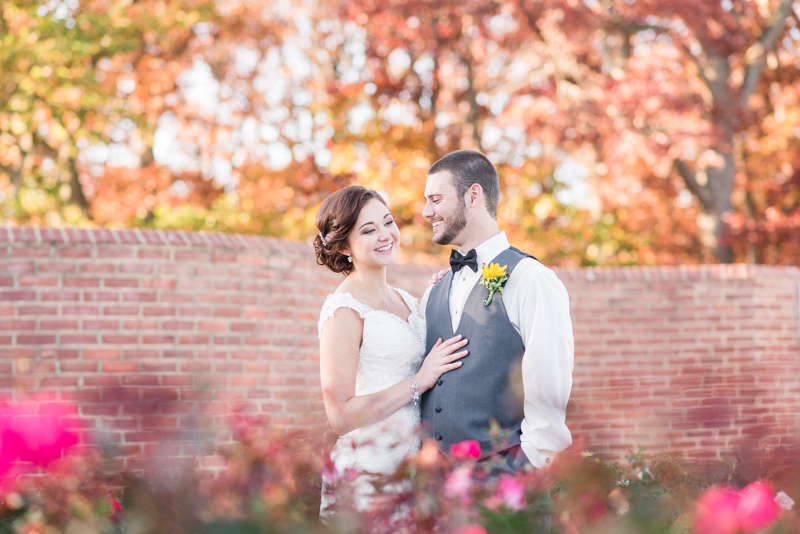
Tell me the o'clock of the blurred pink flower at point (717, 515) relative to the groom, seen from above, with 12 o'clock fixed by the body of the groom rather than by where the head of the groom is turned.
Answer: The blurred pink flower is roughly at 10 o'clock from the groom.

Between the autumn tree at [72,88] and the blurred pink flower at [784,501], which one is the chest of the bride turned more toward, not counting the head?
the blurred pink flower

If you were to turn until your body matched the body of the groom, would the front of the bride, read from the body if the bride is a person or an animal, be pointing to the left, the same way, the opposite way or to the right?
to the left

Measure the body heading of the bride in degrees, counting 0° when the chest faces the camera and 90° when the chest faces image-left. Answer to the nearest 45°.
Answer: approximately 315°

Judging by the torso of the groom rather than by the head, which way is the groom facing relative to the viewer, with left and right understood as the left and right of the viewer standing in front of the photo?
facing the viewer and to the left of the viewer

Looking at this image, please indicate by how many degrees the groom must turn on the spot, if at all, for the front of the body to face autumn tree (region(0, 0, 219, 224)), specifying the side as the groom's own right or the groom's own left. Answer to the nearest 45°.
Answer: approximately 90° to the groom's own right

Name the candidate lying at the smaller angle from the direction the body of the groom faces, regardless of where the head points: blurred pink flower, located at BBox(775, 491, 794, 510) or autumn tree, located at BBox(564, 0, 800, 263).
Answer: the blurred pink flower

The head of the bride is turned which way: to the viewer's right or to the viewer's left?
to the viewer's right

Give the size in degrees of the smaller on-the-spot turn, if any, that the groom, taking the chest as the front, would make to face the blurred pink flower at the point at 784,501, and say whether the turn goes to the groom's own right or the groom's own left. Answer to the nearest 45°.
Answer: approximately 90° to the groom's own left

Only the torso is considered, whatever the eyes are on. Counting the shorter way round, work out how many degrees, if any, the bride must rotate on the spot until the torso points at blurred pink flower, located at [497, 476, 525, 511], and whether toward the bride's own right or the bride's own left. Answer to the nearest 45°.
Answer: approximately 45° to the bride's own right

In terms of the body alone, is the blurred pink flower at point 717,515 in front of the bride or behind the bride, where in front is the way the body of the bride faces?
in front

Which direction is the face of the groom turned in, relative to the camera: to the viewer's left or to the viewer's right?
to the viewer's left

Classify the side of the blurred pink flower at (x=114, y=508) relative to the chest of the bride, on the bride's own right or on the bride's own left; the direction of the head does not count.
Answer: on the bride's own right

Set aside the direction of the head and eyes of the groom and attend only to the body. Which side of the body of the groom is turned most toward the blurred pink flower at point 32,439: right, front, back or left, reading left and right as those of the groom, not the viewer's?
front
